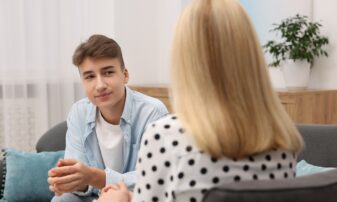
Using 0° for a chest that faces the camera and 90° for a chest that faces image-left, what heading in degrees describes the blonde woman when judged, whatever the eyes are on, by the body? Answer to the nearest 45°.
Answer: approximately 135°

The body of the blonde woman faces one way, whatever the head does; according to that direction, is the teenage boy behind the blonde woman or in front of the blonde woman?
in front

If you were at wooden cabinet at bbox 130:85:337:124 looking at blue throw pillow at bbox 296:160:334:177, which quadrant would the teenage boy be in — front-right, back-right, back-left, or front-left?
front-right

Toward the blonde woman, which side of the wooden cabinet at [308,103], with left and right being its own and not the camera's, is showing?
front

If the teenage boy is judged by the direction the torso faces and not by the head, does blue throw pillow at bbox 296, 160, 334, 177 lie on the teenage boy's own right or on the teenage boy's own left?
on the teenage boy's own left

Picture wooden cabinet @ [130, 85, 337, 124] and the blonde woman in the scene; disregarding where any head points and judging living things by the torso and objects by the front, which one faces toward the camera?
the wooden cabinet

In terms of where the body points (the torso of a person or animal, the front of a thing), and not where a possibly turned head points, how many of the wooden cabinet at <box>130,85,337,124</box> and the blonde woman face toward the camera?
1

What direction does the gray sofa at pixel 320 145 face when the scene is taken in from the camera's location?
facing the viewer

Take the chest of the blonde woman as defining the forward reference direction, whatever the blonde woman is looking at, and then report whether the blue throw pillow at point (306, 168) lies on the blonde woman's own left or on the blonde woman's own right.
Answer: on the blonde woman's own right

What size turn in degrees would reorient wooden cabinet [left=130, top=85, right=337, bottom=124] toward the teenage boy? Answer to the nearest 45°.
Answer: approximately 45° to its right

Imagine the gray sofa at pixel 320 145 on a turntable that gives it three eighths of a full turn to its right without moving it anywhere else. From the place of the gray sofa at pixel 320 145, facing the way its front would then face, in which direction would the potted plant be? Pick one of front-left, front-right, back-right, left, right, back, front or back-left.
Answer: front-right

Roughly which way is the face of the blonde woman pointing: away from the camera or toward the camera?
away from the camera

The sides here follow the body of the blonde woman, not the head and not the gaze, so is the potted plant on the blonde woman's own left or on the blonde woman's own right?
on the blonde woman's own right

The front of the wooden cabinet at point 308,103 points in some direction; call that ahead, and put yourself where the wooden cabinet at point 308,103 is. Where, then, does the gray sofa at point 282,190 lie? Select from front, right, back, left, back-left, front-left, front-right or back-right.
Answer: front
